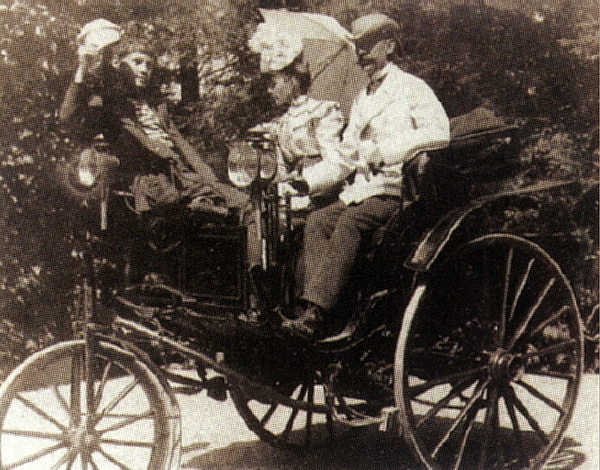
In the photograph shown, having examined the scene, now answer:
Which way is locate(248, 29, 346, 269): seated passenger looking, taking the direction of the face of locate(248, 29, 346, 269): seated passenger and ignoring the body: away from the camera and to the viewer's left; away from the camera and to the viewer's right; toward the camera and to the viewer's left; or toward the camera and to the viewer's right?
toward the camera and to the viewer's left

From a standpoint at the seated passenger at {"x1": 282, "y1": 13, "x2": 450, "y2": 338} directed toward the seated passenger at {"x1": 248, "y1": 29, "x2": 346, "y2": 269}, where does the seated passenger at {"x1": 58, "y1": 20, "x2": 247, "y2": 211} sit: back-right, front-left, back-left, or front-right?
front-left

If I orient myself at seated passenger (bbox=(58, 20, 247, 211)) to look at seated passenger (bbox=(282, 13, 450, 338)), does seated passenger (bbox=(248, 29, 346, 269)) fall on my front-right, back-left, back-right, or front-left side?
front-left

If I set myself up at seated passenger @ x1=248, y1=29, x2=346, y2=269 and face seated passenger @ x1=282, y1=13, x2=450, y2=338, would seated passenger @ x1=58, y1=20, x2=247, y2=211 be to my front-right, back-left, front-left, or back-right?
back-right

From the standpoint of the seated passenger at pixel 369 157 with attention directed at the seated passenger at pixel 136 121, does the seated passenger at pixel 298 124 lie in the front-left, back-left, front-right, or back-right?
front-right

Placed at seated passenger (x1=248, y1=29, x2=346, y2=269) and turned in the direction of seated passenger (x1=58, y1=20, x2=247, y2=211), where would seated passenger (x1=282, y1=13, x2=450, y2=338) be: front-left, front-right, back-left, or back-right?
back-left

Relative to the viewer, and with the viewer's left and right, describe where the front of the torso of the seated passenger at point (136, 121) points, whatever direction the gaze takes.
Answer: facing the viewer and to the right of the viewer

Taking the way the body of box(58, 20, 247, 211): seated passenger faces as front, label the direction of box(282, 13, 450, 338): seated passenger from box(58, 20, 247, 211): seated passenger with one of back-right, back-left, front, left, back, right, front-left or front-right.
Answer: front-left
